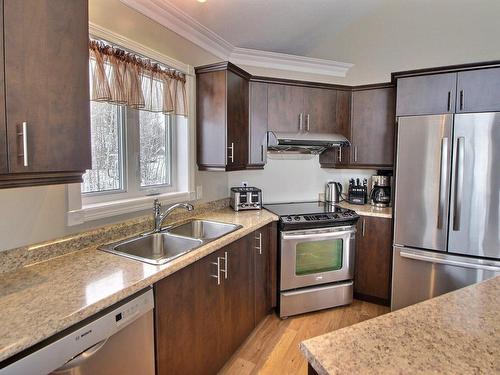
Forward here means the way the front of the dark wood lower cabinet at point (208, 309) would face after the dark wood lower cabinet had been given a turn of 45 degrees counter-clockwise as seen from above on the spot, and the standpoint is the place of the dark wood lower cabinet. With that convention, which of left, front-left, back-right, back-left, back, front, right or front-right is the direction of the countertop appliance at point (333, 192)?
front-left

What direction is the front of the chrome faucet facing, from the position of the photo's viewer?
facing to the right of the viewer

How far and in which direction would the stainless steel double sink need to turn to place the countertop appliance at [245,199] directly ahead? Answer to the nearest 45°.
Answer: approximately 90° to its left

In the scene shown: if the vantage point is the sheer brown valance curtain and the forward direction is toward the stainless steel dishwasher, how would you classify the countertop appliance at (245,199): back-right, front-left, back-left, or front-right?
back-left

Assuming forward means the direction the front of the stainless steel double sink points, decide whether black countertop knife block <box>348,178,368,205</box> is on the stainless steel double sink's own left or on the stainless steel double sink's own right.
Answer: on the stainless steel double sink's own left

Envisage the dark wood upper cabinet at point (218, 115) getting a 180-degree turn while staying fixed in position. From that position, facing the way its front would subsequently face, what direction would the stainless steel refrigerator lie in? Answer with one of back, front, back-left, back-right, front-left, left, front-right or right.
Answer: back-right

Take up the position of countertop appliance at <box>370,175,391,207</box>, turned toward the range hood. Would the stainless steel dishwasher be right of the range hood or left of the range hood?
left
